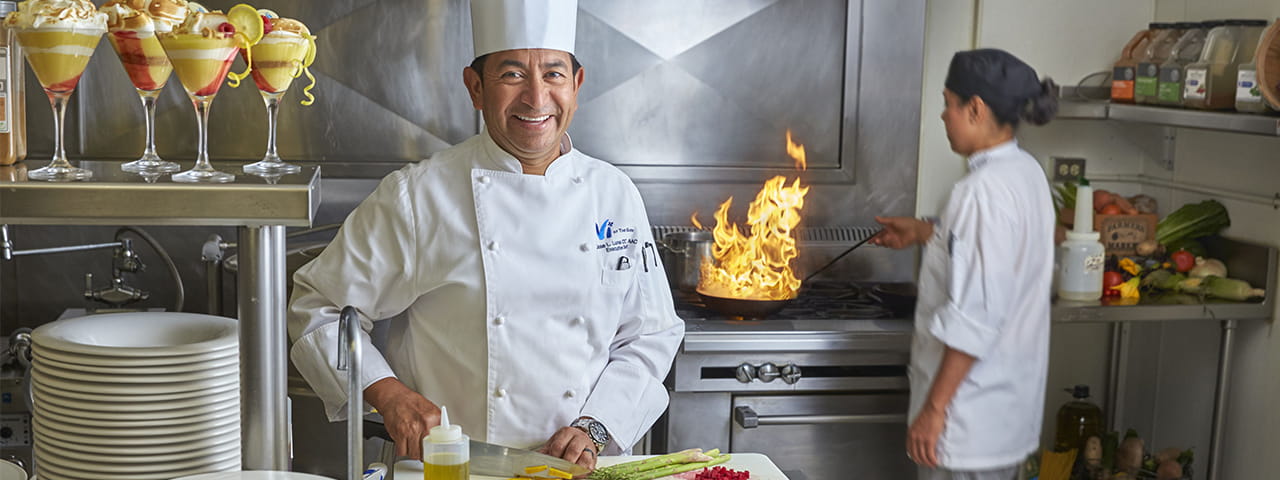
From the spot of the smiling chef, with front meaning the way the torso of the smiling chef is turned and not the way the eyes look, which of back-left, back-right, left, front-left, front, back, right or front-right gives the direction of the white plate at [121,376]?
front-right

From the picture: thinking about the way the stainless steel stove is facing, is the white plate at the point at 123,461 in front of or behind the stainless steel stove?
in front

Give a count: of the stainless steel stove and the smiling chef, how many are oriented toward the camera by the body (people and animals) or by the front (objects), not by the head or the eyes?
2

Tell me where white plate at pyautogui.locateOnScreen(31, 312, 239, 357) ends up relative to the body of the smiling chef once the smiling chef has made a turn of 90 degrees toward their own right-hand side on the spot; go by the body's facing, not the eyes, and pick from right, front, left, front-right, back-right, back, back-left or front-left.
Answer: front-left

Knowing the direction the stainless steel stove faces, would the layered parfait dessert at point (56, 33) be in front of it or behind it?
in front

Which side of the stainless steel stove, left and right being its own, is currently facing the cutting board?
front

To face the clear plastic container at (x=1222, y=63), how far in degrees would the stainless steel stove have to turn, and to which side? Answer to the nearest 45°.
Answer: approximately 90° to its left

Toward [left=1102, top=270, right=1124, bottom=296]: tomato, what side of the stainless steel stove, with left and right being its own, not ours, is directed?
left

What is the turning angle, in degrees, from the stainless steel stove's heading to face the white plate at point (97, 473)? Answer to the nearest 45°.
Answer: approximately 45° to its right

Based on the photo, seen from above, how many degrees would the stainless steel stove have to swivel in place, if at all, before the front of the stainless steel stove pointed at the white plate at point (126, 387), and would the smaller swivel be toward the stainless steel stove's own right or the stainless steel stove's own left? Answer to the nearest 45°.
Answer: approximately 45° to the stainless steel stove's own right

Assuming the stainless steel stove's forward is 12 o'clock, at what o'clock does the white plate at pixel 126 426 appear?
The white plate is roughly at 1 o'clock from the stainless steel stove.

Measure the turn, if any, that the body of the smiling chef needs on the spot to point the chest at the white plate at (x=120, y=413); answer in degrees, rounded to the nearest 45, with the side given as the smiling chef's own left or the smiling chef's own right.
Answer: approximately 45° to the smiling chef's own right

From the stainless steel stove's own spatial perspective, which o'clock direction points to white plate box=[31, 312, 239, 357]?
The white plate is roughly at 1 o'clock from the stainless steel stove.

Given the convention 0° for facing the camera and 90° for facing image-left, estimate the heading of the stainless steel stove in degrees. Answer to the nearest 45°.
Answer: approximately 0°
